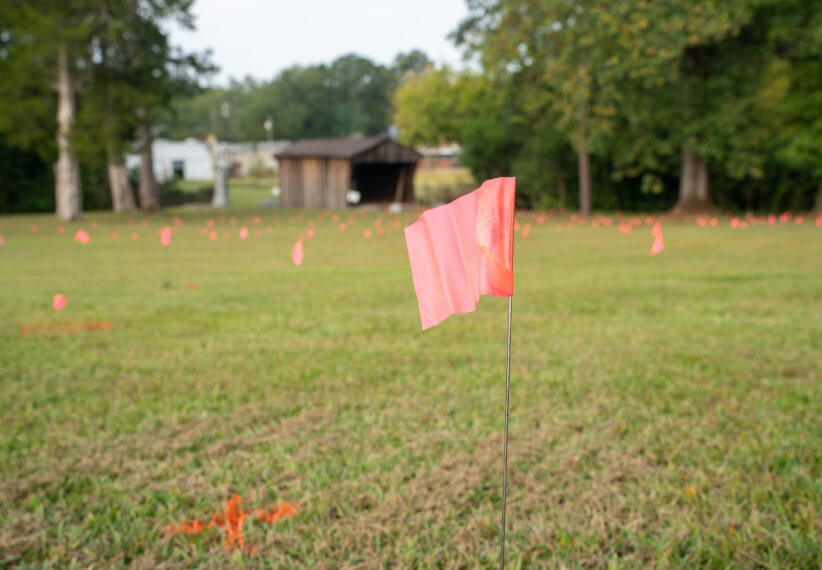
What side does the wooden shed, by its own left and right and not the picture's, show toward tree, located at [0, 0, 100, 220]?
right

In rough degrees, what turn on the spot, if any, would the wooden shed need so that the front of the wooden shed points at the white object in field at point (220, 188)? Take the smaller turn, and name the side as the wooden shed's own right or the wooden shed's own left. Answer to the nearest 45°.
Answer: approximately 135° to the wooden shed's own right

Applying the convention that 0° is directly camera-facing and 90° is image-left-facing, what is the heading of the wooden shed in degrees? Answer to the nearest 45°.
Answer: approximately 315°

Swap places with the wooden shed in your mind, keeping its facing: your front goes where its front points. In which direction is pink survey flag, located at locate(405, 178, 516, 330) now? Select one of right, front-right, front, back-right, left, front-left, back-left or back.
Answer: front-right
